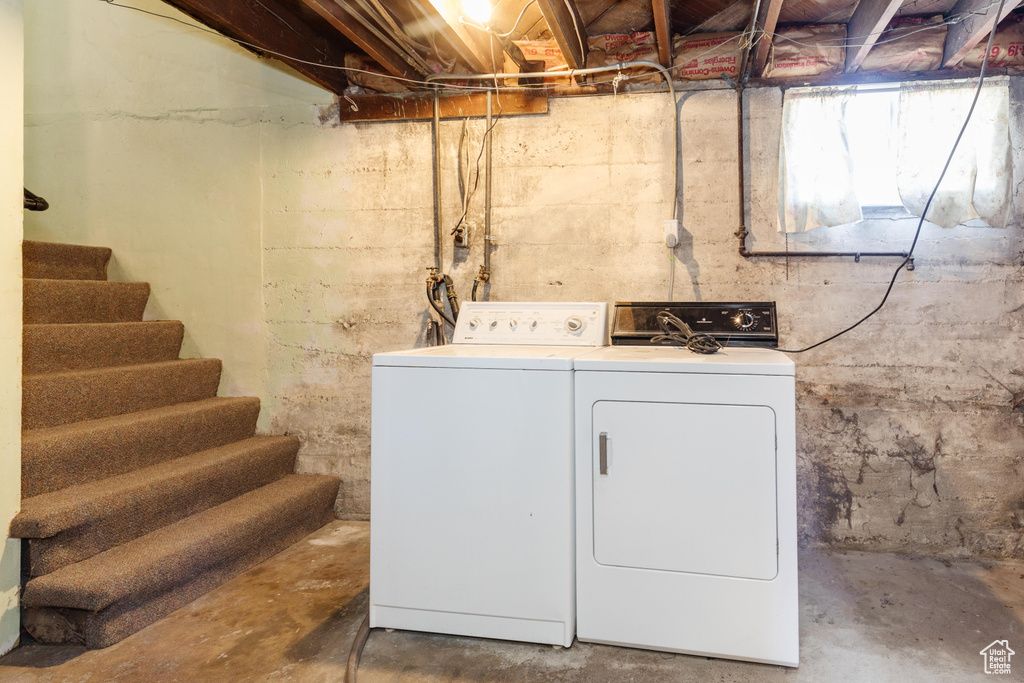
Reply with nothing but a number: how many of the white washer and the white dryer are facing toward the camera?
2

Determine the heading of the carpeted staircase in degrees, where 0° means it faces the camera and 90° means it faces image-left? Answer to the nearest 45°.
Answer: approximately 315°

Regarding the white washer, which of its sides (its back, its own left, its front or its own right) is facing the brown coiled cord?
left

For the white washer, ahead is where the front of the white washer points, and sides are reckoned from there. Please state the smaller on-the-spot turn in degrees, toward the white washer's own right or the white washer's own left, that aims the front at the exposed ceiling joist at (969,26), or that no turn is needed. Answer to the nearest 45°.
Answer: approximately 90° to the white washer's own left

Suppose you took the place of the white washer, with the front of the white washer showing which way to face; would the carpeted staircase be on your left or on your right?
on your right

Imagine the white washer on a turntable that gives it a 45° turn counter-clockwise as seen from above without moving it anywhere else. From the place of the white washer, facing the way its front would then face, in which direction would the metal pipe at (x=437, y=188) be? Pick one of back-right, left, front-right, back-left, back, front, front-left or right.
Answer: back-left
